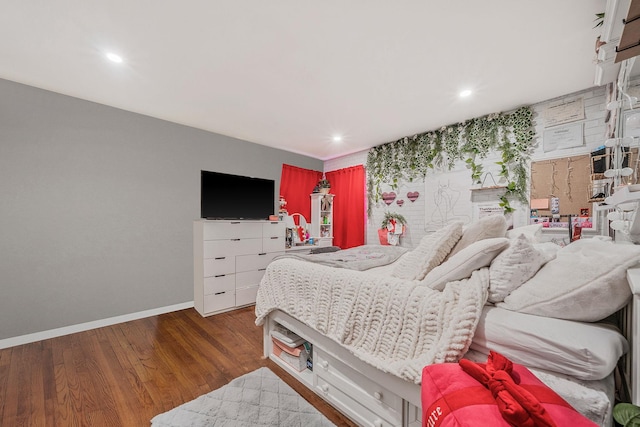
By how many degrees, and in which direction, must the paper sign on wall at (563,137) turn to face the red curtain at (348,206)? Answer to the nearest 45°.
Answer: approximately 45° to its right

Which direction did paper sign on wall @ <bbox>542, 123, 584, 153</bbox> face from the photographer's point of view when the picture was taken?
facing the viewer and to the left of the viewer

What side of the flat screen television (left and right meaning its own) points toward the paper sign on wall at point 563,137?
front

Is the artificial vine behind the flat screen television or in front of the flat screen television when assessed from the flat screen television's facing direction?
in front

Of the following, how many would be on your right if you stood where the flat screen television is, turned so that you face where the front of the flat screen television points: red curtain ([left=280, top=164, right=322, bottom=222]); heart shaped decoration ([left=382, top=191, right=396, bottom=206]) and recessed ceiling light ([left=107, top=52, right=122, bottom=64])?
1

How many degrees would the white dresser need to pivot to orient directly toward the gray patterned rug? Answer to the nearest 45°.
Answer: approximately 45° to its right

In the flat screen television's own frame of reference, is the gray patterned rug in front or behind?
in front

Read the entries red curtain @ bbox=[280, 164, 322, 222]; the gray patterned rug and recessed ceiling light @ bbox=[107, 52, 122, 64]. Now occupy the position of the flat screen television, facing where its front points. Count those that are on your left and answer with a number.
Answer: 1

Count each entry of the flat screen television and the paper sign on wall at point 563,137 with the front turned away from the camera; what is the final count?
0

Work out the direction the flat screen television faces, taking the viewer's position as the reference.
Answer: facing the viewer and to the right of the viewer
